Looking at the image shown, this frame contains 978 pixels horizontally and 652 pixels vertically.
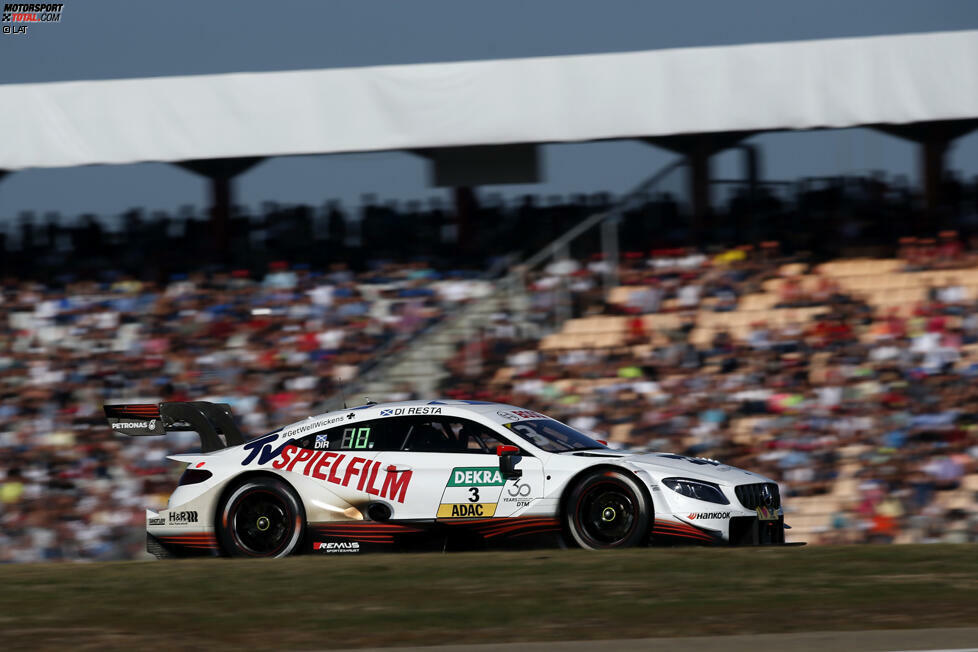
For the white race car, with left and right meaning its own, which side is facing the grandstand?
left

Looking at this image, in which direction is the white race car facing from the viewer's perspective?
to the viewer's right
